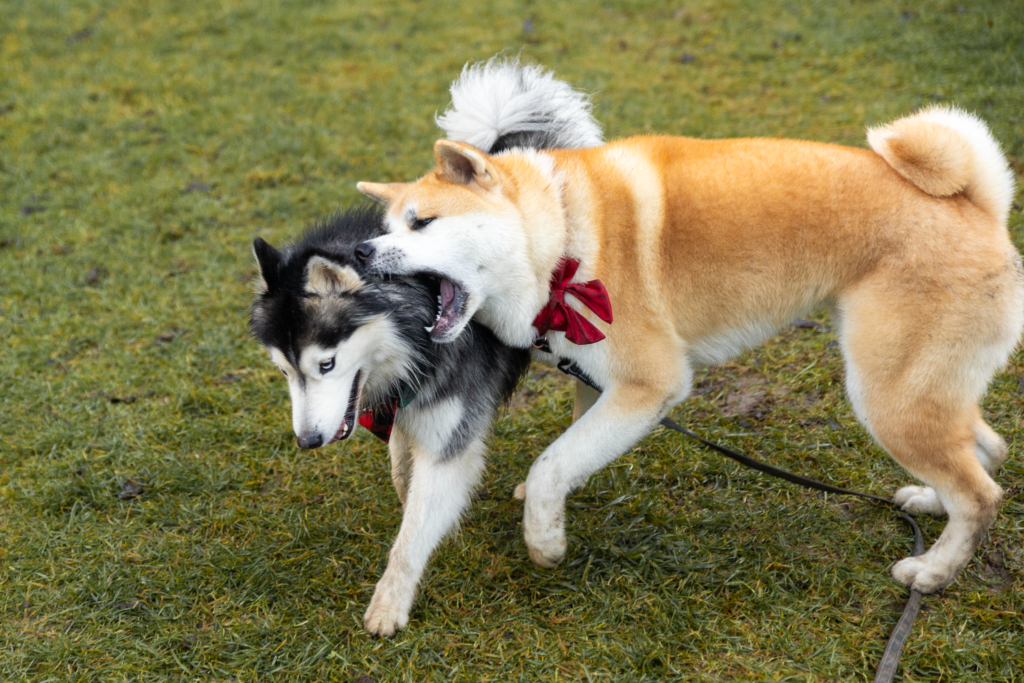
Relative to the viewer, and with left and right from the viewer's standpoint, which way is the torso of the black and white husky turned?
facing the viewer and to the left of the viewer

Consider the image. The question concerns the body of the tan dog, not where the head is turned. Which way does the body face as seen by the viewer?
to the viewer's left

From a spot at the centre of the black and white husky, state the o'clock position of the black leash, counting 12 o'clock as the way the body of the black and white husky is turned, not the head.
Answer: The black leash is roughly at 8 o'clock from the black and white husky.

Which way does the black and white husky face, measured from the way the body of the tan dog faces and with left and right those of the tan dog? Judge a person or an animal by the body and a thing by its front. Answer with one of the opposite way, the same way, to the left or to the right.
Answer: to the left

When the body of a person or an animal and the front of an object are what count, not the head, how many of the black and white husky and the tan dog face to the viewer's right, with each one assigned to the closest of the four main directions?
0

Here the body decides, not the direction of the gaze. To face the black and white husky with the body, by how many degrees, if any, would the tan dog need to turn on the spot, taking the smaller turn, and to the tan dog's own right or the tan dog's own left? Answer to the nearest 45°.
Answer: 0° — it already faces it
